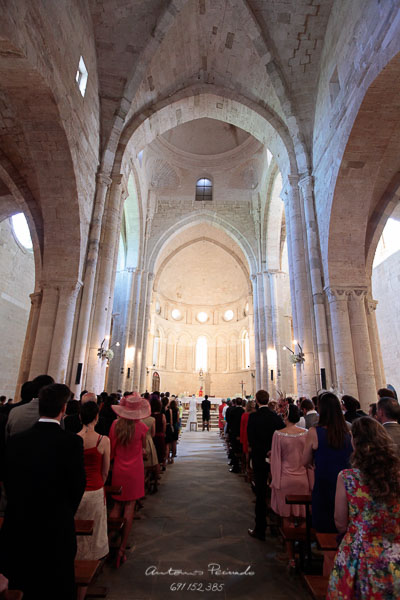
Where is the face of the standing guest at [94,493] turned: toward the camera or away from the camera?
away from the camera

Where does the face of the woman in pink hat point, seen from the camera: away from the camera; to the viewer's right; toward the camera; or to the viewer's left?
away from the camera

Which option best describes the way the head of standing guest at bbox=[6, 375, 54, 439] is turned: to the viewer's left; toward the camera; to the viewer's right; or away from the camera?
away from the camera

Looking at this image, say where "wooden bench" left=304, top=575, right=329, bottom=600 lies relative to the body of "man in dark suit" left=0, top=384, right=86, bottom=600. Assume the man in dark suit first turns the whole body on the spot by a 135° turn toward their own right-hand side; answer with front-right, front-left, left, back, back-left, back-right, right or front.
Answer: front-left

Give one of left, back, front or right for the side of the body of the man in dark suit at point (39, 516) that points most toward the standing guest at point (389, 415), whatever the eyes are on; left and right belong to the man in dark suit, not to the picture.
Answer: right

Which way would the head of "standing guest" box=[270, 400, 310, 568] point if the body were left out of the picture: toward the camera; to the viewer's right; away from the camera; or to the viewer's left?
away from the camera

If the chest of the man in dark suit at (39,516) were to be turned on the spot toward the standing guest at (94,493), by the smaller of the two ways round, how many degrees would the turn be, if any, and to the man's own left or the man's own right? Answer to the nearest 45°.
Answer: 0° — they already face them

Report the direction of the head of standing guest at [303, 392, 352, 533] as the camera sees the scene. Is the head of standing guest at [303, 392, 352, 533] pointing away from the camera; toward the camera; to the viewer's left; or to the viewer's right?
away from the camera

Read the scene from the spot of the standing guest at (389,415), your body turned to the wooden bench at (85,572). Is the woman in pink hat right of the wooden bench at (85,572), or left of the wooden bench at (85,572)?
right

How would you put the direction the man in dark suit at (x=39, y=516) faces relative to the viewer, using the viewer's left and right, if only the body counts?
facing away from the viewer

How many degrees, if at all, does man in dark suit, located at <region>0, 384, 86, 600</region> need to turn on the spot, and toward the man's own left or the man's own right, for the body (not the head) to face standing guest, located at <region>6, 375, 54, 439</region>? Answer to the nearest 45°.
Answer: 0° — they already face them

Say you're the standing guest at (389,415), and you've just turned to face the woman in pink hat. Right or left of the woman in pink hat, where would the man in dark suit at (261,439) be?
right

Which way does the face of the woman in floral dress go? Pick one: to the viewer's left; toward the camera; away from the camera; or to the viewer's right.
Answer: away from the camera

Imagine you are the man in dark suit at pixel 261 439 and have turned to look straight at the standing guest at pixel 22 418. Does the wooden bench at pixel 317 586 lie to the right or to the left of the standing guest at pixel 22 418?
left

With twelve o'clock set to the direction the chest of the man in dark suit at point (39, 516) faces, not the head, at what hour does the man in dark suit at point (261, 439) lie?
the man in dark suit at point (261, 439) is roughly at 2 o'clock from the man in dark suit at point (39, 516).
